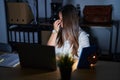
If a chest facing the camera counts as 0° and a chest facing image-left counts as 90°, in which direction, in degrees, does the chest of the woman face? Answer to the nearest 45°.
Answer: approximately 45°

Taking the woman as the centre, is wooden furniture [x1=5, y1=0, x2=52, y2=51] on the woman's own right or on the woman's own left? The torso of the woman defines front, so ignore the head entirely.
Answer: on the woman's own right

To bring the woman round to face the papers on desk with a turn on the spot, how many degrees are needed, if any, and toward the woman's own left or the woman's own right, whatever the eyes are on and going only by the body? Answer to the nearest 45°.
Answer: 0° — they already face it

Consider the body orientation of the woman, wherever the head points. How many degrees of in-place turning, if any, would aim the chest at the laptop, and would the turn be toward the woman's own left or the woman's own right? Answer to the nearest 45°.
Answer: approximately 45° to the woman's own right

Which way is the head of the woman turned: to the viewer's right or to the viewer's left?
to the viewer's left

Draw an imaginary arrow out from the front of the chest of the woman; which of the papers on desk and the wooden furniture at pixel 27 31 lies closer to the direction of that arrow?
the papers on desk
